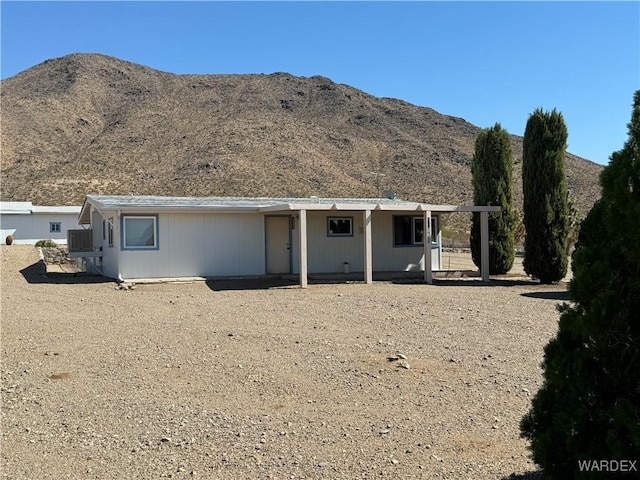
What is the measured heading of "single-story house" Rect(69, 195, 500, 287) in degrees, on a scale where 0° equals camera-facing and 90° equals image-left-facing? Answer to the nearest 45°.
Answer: approximately 0°

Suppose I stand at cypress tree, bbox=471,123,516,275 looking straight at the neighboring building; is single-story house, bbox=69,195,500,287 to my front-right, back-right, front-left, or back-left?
front-left

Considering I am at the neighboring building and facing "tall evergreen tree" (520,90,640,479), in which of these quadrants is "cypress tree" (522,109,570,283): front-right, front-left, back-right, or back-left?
front-left

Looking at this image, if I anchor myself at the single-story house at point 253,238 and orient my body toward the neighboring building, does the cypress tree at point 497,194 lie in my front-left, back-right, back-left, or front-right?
back-right

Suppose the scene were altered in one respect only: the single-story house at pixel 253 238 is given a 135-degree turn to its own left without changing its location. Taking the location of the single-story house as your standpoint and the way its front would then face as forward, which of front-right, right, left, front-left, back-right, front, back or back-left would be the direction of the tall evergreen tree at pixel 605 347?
back-right

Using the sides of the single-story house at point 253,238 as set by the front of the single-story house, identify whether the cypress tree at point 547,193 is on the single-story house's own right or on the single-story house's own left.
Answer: on the single-story house's own left

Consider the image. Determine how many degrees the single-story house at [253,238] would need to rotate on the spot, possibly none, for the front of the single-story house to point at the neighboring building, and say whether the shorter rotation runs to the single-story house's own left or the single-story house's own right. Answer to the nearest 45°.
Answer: approximately 135° to the single-story house's own right

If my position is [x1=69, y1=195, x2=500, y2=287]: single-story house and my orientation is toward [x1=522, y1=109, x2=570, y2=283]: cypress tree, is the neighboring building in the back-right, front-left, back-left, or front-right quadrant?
back-left

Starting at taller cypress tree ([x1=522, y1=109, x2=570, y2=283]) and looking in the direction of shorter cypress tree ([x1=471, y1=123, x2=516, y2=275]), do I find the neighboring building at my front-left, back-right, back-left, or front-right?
front-left

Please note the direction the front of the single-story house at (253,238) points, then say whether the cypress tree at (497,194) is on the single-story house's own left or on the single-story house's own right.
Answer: on the single-story house's own left
